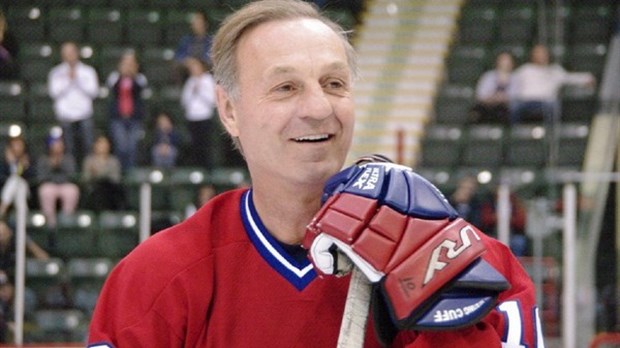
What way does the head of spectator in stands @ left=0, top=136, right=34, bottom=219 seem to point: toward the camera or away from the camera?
toward the camera

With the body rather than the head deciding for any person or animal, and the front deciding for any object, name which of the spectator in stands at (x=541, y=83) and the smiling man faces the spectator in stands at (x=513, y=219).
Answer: the spectator in stands at (x=541, y=83)

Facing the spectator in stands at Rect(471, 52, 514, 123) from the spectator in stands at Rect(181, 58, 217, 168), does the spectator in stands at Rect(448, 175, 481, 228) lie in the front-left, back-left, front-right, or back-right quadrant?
front-right

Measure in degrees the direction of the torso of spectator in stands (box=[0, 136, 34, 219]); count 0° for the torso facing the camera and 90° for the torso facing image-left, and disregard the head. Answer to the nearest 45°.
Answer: approximately 0°

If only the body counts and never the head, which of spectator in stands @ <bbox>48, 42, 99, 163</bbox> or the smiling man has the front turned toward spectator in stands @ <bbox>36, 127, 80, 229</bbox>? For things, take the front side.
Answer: spectator in stands @ <bbox>48, 42, 99, 163</bbox>

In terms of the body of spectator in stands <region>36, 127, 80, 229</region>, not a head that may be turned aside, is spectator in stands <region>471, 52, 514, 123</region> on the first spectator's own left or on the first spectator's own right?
on the first spectator's own left

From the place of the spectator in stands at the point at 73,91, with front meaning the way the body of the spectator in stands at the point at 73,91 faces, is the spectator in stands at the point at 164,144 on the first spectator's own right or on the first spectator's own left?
on the first spectator's own left

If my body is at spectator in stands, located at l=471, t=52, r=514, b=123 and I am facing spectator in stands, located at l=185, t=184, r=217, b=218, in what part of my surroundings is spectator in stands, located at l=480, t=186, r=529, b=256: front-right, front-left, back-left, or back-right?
front-left

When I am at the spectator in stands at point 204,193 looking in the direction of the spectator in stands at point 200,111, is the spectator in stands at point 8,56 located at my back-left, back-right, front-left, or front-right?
front-left

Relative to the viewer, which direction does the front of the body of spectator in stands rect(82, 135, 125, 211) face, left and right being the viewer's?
facing the viewer

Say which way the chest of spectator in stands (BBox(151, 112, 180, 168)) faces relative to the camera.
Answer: toward the camera

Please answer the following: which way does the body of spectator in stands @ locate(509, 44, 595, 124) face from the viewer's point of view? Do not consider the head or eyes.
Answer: toward the camera

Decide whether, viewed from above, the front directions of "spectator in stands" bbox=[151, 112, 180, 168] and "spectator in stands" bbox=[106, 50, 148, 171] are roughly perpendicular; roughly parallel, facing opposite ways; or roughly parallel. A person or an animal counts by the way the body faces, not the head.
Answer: roughly parallel
